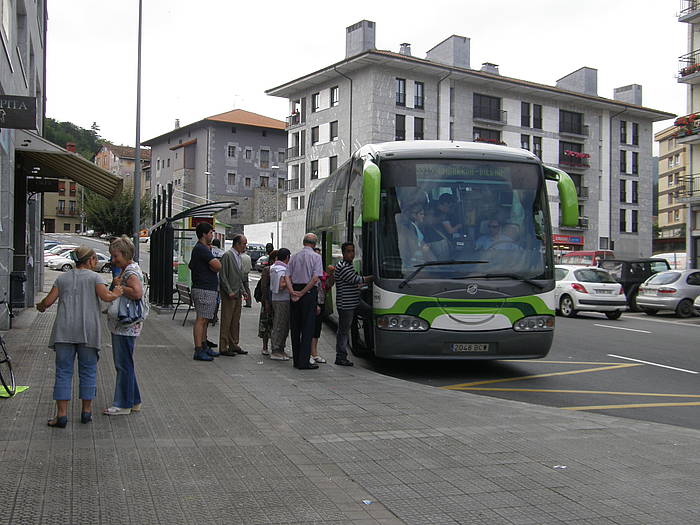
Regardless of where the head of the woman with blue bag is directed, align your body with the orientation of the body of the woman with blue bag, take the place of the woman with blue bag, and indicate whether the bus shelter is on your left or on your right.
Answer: on your right

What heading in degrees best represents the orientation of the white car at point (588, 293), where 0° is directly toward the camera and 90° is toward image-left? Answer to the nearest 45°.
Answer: approximately 135°

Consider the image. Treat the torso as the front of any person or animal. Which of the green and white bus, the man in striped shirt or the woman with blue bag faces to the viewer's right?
the man in striped shirt

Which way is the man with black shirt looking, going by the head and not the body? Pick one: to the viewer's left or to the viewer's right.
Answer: to the viewer's right

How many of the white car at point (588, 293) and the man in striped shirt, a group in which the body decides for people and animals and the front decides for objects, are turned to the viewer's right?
1

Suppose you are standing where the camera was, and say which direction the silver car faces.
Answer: facing away from the viewer and to the right of the viewer

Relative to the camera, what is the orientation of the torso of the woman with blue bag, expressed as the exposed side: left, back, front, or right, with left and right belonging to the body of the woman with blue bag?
left

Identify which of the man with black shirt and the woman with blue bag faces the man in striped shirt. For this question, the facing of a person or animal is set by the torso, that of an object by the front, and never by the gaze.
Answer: the man with black shirt

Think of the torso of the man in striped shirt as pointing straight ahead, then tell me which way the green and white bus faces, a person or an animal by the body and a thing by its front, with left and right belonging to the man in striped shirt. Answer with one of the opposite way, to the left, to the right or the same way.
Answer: to the right

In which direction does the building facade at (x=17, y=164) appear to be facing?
to the viewer's right

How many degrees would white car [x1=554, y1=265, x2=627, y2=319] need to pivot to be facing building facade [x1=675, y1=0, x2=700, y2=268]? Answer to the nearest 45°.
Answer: approximately 45° to its right

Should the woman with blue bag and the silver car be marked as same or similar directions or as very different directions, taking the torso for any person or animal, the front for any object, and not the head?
very different directions

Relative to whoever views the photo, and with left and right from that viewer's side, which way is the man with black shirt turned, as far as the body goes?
facing to the right of the viewer

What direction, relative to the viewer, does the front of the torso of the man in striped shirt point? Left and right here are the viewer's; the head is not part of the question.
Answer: facing to the right of the viewer
